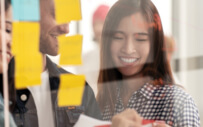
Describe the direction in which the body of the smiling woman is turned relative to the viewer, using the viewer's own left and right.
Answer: facing the viewer and to the left of the viewer

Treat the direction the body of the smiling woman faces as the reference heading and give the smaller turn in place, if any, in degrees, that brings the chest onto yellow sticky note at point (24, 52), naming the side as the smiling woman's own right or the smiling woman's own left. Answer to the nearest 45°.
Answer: approximately 45° to the smiling woman's own right
